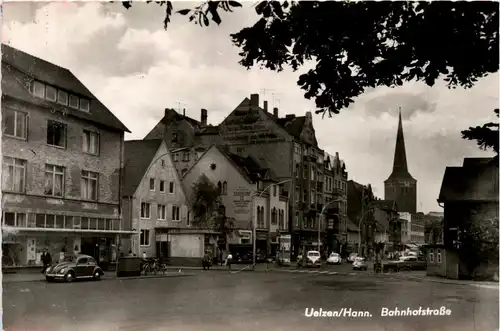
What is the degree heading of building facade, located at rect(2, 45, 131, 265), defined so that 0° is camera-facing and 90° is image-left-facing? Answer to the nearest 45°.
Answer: approximately 315°

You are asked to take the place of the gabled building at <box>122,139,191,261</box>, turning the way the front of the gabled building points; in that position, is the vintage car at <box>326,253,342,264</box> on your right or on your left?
on your left

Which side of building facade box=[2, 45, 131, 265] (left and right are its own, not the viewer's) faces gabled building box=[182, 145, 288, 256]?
left
